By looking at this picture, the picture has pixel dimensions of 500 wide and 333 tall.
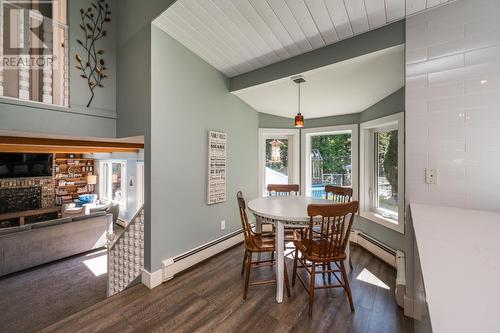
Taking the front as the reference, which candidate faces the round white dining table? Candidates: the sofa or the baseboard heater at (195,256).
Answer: the baseboard heater

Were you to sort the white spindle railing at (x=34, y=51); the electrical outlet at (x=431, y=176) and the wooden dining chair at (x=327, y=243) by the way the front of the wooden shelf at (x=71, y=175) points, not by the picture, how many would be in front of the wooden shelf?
3

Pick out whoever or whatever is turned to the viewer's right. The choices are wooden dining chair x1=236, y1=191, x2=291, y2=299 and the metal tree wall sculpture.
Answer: the wooden dining chair

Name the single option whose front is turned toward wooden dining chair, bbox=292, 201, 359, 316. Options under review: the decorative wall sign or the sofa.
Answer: the decorative wall sign

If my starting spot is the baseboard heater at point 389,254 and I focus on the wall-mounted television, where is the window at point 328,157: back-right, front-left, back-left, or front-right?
front-right

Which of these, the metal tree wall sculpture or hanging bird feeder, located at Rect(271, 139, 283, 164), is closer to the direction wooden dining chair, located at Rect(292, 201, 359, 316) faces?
the hanging bird feeder

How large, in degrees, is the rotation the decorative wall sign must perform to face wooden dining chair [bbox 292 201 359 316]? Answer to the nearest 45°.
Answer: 0° — it already faces it

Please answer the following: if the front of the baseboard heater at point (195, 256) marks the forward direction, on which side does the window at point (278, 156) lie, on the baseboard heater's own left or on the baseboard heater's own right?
on the baseboard heater's own left

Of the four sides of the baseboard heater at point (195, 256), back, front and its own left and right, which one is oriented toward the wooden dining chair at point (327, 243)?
front

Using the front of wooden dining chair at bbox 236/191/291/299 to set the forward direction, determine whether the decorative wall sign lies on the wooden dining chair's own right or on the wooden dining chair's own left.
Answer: on the wooden dining chair's own left

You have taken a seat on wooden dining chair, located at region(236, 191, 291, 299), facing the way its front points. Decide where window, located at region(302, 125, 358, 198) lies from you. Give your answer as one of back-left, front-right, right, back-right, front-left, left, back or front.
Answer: front-left

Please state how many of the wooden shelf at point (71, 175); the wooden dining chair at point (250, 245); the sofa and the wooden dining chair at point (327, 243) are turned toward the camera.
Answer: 1

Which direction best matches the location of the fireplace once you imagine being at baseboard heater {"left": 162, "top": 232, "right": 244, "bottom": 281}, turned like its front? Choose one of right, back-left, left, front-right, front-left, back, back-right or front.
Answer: back

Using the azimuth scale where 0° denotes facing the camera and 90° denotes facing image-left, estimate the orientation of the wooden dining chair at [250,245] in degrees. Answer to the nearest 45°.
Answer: approximately 270°

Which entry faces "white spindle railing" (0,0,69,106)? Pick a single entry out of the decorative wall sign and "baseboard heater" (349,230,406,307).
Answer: the baseboard heater

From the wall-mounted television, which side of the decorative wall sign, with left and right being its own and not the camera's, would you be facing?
back
